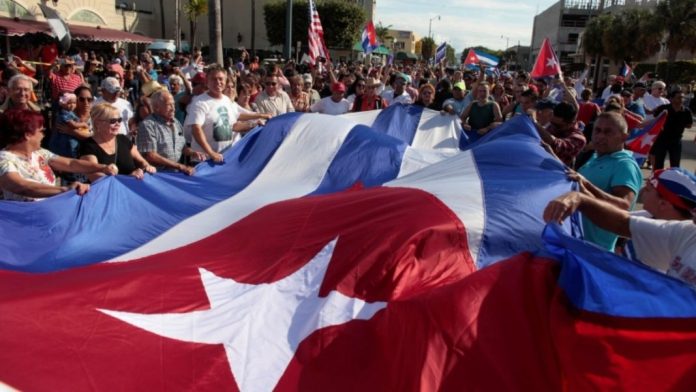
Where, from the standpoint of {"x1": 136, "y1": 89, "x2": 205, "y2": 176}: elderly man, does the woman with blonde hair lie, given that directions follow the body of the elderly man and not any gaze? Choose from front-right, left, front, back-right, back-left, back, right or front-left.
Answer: right

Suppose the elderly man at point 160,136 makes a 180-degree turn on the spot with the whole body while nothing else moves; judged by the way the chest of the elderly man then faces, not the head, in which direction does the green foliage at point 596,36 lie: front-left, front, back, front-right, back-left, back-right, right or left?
right

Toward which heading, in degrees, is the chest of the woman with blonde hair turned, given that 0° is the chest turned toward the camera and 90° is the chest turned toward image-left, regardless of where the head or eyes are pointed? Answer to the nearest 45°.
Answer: approximately 315°

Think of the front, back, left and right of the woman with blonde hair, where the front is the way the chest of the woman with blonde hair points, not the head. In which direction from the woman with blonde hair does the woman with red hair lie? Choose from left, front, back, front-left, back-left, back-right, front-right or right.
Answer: right

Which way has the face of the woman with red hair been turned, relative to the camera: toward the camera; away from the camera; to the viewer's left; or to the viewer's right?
to the viewer's right

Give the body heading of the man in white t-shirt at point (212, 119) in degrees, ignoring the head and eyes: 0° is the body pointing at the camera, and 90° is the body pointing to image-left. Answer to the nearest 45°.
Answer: approximately 315°

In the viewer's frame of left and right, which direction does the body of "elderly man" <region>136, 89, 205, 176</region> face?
facing the viewer and to the right of the viewer

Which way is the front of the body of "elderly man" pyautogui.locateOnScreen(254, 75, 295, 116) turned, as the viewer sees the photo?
toward the camera

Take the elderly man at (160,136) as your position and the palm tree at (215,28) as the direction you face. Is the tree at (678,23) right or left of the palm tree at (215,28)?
right

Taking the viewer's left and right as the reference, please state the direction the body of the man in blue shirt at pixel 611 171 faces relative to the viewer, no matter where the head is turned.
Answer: facing the viewer and to the left of the viewer

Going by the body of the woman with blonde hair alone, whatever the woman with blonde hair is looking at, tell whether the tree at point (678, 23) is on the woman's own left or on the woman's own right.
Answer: on the woman's own left

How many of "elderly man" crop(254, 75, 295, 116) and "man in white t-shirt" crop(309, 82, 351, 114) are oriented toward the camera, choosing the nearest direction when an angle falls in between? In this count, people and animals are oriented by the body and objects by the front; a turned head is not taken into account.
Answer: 2

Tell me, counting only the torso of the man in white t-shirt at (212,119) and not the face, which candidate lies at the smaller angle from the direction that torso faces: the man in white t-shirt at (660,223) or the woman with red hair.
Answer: the man in white t-shirt

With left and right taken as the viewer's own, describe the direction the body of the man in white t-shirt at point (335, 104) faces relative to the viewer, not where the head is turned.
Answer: facing the viewer
